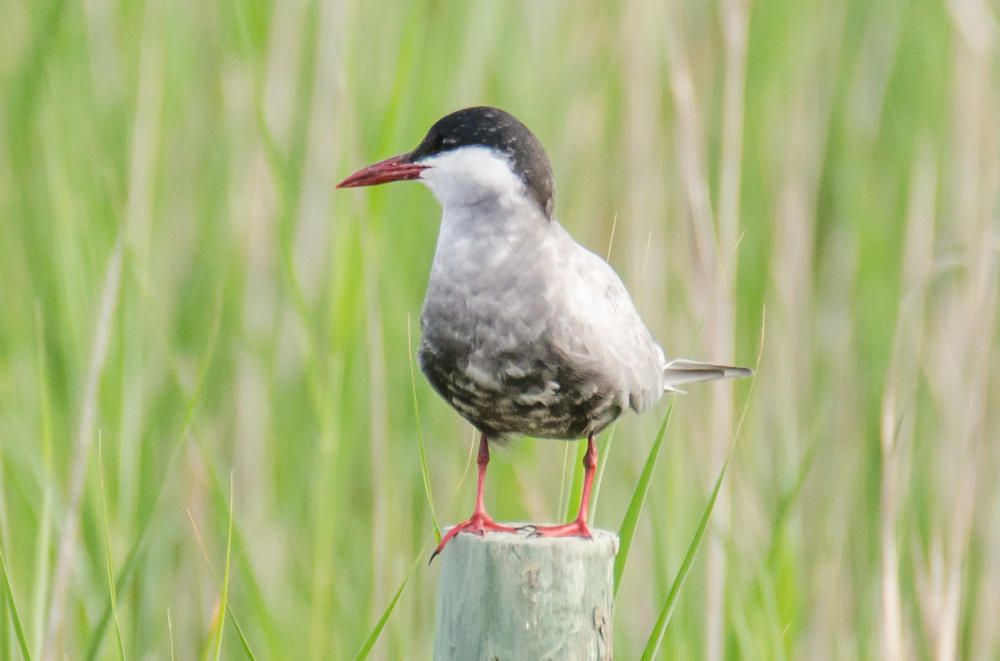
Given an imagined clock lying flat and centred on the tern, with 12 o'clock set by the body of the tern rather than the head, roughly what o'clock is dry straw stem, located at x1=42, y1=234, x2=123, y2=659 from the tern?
The dry straw stem is roughly at 2 o'clock from the tern.

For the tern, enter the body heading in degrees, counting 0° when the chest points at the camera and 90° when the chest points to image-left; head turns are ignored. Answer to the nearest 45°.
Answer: approximately 45°
